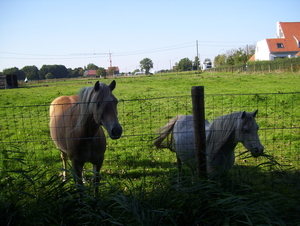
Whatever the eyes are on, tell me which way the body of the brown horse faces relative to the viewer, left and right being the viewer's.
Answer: facing the viewer and to the right of the viewer

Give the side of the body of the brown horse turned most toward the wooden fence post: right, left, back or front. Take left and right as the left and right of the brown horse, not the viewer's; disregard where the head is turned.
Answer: front
